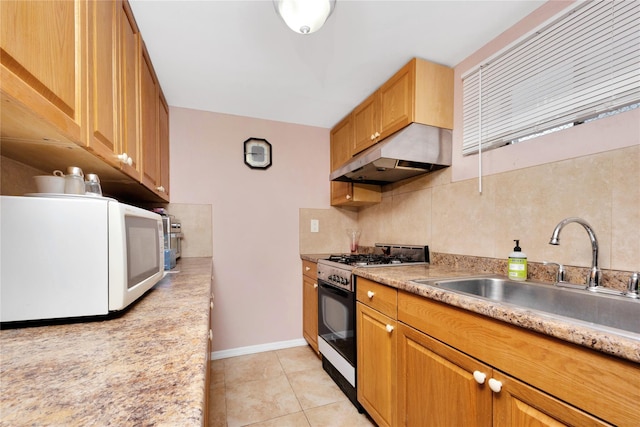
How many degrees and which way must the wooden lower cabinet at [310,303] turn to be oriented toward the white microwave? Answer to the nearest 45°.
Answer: approximately 90° to its left

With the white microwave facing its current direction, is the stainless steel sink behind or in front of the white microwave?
in front

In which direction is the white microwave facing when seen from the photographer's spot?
facing to the right of the viewer

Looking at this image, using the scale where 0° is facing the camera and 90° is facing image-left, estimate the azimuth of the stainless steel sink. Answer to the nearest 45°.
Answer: approximately 45°

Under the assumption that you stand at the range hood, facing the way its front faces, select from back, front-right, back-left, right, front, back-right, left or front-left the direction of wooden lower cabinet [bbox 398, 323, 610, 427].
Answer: front-left

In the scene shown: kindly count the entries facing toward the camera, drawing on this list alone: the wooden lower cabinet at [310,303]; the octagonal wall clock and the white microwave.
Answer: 1

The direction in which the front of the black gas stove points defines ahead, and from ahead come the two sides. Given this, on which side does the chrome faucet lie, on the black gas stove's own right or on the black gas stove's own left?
on the black gas stove's own left

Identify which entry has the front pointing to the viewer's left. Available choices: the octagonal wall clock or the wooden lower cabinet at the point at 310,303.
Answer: the wooden lower cabinet

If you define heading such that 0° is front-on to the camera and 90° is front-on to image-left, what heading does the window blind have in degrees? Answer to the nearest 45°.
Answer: approximately 45°

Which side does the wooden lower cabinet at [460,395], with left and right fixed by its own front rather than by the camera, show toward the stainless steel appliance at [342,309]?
right

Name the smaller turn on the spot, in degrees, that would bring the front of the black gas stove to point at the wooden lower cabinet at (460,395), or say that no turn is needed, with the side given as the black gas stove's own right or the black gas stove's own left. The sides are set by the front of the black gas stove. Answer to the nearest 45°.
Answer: approximately 45° to the black gas stove's own left
